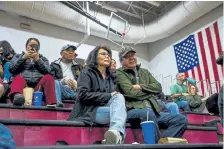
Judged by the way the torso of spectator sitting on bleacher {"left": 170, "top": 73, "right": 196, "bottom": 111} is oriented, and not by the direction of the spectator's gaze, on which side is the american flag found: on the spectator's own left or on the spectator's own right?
on the spectator's own left

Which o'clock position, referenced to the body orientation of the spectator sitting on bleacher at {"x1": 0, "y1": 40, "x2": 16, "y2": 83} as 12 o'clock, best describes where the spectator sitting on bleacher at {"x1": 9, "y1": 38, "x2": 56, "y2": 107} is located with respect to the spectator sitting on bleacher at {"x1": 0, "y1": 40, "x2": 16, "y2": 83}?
the spectator sitting on bleacher at {"x1": 9, "y1": 38, "x2": 56, "y2": 107} is roughly at 10 o'clock from the spectator sitting on bleacher at {"x1": 0, "y1": 40, "x2": 16, "y2": 83}.

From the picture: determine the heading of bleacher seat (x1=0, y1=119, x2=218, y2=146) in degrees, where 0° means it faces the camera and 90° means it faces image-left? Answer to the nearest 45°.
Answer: approximately 0°

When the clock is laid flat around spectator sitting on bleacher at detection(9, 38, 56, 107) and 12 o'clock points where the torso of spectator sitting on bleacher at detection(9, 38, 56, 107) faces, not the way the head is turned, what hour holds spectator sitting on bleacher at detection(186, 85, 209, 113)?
spectator sitting on bleacher at detection(186, 85, 209, 113) is roughly at 8 o'clock from spectator sitting on bleacher at detection(9, 38, 56, 107).

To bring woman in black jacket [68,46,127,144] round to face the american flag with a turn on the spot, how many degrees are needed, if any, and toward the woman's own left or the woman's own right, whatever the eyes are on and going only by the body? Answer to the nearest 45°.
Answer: approximately 90° to the woman's own left

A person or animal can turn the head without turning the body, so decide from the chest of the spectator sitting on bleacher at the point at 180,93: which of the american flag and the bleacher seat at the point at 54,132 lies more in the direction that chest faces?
the bleacher seat

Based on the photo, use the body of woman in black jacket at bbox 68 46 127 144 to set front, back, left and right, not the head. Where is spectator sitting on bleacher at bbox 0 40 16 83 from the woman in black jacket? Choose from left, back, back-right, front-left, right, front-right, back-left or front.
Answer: back

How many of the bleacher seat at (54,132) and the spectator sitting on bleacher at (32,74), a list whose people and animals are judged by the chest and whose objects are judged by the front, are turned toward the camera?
2

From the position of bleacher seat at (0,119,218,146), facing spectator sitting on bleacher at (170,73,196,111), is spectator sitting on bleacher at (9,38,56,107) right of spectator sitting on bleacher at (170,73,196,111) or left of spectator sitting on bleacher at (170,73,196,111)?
left
